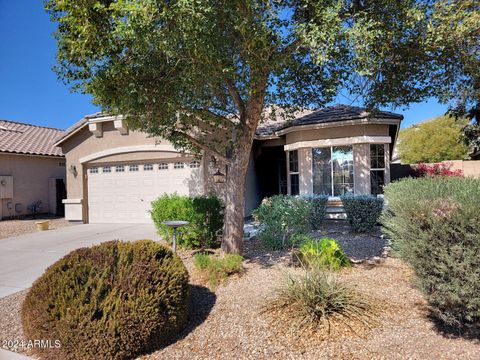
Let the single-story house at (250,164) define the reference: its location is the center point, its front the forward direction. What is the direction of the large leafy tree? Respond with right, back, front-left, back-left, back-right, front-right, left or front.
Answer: front

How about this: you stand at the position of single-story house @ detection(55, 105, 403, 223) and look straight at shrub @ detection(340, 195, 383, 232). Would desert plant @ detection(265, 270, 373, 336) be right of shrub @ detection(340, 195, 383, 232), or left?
right

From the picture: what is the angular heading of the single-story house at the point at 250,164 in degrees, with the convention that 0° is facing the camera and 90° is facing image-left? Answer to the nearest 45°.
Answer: approximately 0°

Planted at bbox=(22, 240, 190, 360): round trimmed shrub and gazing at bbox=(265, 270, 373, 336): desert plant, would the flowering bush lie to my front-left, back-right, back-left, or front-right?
front-left

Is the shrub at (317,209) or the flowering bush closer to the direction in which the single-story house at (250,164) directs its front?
the shrub

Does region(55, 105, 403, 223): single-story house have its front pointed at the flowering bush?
no

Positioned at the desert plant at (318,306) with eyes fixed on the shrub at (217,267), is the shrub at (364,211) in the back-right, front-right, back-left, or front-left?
front-right

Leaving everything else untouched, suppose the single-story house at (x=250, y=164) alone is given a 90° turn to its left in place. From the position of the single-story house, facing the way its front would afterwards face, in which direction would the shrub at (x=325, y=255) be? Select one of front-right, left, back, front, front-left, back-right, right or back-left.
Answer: right

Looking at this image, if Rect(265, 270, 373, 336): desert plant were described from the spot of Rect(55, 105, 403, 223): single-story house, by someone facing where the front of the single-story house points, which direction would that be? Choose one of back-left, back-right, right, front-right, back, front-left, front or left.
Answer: front

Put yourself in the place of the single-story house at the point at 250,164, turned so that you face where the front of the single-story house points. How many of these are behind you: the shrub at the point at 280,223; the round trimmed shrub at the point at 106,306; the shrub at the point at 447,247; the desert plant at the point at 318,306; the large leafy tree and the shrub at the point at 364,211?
0

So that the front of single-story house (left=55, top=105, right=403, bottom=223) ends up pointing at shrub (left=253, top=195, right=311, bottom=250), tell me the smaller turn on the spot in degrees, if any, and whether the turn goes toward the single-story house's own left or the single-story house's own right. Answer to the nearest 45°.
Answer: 0° — it already faces it

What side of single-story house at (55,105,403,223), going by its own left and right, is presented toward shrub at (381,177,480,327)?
front

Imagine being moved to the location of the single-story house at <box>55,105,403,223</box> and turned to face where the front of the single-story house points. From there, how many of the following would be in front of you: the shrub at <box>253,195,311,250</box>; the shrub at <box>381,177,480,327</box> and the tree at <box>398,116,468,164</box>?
2

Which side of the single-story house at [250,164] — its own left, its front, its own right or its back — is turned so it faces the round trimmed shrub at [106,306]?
front

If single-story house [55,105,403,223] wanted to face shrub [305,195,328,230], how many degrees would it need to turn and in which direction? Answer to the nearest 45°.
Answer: approximately 45° to its left

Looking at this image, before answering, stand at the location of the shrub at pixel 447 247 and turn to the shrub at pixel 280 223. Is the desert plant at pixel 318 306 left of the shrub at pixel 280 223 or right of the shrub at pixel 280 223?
left

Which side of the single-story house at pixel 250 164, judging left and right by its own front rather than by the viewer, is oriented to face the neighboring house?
right

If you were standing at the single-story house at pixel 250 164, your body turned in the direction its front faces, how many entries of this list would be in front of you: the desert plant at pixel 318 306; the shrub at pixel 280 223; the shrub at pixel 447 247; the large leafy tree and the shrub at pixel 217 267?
5
